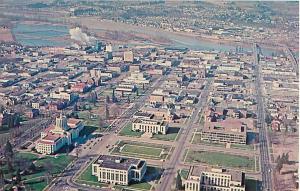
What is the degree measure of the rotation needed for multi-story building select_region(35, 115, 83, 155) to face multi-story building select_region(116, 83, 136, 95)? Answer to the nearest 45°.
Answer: approximately 90° to its left

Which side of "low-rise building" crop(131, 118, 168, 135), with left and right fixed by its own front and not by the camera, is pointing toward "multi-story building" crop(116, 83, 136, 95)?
back

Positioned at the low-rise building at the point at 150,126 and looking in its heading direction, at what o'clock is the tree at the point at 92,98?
The tree is roughly at 5 o'clock from the low-rise building.

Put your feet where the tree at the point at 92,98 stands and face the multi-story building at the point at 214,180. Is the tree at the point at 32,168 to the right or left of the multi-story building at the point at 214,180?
right

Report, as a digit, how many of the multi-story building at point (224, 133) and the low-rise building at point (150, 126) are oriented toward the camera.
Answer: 2

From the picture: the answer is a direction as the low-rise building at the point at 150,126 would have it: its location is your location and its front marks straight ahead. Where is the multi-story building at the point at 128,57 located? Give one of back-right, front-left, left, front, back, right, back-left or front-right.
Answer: back

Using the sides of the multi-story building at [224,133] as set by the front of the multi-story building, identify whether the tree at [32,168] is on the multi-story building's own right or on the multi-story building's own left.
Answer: on the multi-story building's own right

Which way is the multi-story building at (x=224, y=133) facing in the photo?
toward the camera

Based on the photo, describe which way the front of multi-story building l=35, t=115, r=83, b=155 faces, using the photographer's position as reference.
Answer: facing the viewer and to the right of the viewer

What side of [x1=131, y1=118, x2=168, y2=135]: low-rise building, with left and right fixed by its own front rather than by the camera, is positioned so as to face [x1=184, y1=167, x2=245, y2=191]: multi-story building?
front

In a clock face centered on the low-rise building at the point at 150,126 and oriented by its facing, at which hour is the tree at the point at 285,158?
The tree is roughly at 10 o'clock from the low-rise building.

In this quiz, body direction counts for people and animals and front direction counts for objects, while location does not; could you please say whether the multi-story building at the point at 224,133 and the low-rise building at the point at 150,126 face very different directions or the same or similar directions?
same or similar directions

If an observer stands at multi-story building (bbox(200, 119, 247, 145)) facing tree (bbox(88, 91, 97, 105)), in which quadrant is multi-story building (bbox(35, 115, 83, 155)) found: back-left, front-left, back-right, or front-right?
front-left

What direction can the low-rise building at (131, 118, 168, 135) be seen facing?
toward the camera

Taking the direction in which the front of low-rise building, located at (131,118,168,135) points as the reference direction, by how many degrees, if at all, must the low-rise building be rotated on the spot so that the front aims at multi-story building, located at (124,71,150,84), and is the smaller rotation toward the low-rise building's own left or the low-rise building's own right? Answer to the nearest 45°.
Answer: approximately 180°

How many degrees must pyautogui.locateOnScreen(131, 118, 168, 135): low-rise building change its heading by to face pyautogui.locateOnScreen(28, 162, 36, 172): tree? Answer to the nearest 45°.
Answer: approximately 45° to its right
